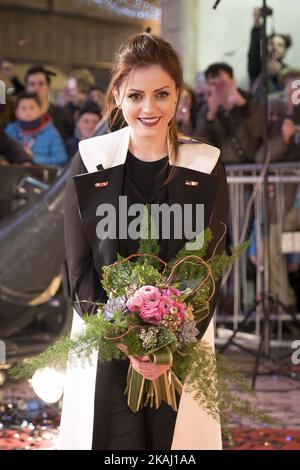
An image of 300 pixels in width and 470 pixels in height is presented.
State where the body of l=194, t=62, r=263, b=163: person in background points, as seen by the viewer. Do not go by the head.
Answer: toward the camera

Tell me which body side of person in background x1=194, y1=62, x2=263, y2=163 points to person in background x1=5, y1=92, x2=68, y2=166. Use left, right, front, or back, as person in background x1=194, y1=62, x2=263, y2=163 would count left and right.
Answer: right

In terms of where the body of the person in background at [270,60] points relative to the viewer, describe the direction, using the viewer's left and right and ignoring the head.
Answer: facing the viewer

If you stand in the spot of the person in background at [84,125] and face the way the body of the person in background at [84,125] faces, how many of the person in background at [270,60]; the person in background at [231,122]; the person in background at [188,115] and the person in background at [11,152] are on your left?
3

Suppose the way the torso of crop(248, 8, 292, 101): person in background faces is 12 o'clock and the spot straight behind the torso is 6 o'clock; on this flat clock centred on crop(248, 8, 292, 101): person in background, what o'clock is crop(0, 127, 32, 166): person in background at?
crop(0, 127, 32, 166): person in background is roughly at 2 o'clock from crop(248, 8, 292, 101): person in background.

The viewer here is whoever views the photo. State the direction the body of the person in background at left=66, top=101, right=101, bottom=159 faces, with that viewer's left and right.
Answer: facing the viewer

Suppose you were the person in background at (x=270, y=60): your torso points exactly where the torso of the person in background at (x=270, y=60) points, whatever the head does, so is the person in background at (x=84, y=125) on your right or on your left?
on your right
